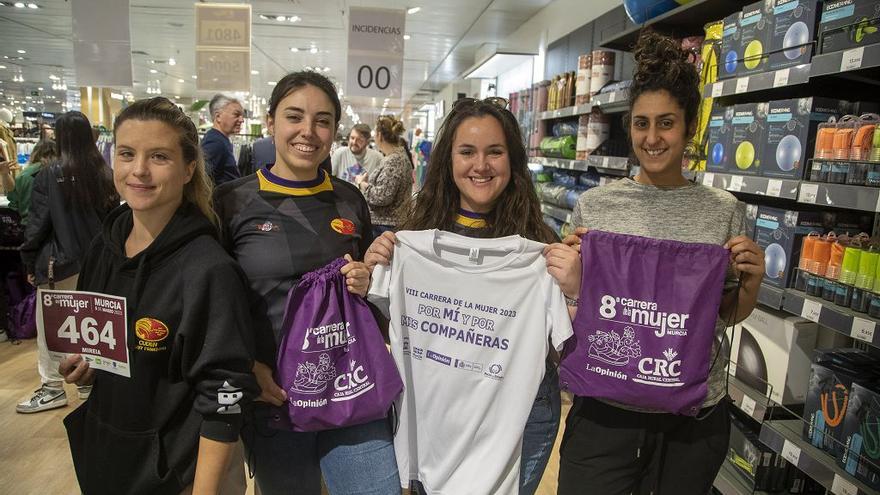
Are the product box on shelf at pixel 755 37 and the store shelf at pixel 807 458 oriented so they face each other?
no

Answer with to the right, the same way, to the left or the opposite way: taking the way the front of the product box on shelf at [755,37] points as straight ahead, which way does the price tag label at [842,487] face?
the same way

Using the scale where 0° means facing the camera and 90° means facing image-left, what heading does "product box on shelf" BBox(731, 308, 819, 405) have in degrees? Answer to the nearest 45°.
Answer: approximately 45°

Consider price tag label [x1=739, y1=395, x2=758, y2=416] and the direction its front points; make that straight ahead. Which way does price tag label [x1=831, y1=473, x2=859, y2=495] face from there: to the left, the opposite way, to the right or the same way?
the same way

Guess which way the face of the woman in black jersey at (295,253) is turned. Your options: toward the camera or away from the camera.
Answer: toward the camera

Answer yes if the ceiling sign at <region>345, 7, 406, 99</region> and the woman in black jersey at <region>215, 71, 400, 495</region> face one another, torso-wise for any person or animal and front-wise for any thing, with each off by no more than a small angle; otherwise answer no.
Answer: no

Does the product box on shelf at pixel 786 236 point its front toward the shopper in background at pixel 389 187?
no

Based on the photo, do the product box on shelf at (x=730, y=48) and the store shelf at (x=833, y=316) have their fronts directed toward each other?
no

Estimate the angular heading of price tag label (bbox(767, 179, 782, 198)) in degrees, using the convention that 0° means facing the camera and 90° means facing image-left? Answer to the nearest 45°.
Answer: approximately 45°

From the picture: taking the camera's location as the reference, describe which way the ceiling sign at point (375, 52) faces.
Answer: facing the viewer

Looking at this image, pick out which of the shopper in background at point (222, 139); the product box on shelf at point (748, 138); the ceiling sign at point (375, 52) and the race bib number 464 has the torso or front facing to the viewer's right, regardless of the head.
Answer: the shopper in background

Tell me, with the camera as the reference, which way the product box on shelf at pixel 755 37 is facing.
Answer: facing the viewer and to the left of the viewer

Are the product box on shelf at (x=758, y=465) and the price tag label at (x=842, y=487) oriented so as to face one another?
no

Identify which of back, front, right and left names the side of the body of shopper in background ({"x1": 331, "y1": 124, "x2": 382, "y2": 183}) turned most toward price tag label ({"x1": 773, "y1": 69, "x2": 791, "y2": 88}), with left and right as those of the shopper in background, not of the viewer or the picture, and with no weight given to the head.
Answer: front
